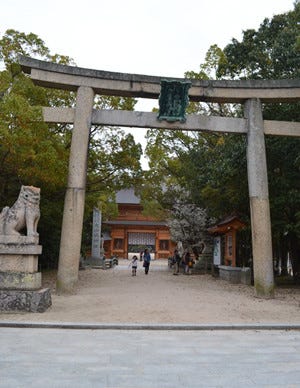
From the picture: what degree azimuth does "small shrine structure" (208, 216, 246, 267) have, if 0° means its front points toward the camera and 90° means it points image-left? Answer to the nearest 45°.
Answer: approximately 45°

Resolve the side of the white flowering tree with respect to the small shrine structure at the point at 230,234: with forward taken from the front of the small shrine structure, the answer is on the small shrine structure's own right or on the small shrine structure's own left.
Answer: on the small shrine structure's own right
